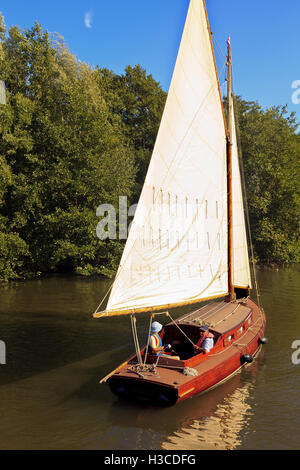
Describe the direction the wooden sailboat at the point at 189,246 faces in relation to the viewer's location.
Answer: facing away from the viewer and to the right of the viewer
